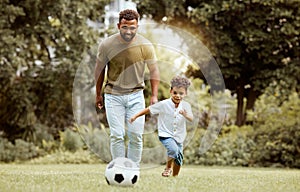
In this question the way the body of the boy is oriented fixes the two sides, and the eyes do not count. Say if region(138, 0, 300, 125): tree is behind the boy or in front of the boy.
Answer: behind

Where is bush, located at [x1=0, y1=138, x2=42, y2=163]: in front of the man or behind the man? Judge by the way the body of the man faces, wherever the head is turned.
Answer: behind

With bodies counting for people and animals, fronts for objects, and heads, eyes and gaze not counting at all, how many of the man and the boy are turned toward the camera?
2

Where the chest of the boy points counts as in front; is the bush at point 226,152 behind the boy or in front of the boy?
behind

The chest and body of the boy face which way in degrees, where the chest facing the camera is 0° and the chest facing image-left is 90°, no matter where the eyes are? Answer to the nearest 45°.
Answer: approximately 0°

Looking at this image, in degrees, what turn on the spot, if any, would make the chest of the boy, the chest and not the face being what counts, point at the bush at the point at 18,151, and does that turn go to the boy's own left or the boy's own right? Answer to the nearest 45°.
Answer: approximately 135° to the boy's own right
